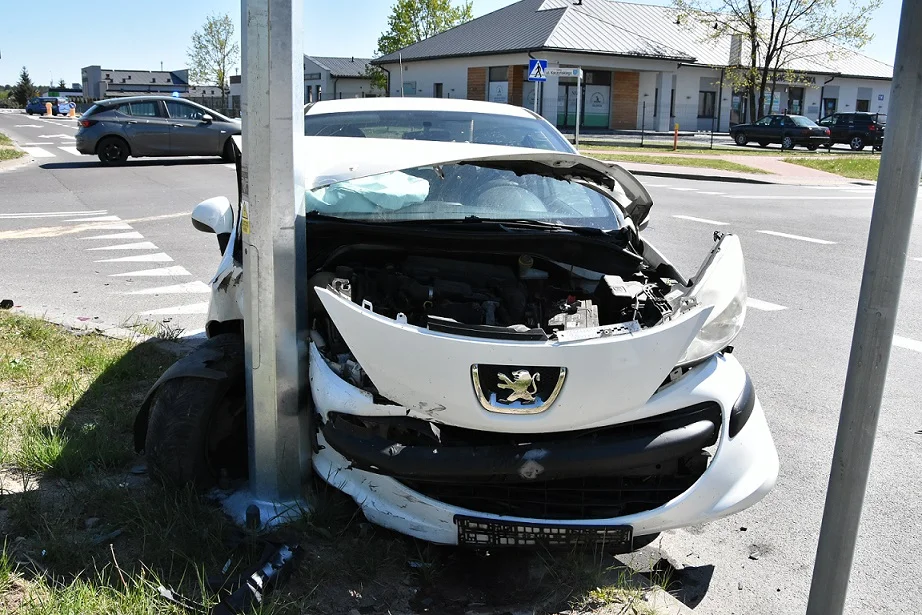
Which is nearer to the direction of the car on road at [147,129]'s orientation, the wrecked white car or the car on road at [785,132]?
the car on road

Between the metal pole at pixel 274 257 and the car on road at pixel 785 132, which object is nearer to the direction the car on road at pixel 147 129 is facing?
the car on road

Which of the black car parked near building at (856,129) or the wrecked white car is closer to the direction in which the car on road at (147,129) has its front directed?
the black car parked near building

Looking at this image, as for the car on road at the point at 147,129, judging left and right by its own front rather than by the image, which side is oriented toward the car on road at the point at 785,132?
front

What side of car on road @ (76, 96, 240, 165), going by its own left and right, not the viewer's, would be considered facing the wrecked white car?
right

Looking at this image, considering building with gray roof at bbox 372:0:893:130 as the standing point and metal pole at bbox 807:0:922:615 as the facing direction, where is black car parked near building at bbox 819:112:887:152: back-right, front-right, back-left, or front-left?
front-left

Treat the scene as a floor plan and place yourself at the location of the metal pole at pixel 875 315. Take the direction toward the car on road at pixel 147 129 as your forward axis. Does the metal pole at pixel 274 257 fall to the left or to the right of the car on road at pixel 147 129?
left

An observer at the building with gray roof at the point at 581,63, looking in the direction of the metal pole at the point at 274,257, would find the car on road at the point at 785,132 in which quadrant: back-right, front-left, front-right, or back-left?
front-left

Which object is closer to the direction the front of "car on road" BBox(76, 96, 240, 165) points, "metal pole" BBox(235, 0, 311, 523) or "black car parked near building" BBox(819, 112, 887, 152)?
the black car parked near building

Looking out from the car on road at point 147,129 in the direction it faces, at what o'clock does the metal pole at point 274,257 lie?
The metal pole is roughly at 3 o'clock from the car on road.

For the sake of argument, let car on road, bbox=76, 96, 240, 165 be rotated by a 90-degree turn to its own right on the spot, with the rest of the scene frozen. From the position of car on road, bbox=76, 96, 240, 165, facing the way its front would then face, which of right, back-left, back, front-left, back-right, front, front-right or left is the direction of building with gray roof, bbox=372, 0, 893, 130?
back-left

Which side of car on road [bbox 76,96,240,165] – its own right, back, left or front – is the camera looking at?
right

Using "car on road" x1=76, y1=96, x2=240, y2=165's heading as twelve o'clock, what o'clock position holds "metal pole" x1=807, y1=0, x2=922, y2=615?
The metal pole is roughly at 3 o'clock from the car on road.
